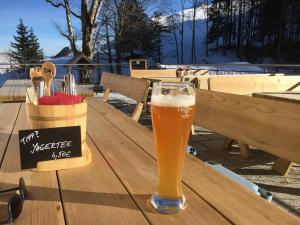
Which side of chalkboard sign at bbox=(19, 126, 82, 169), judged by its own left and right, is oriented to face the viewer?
front

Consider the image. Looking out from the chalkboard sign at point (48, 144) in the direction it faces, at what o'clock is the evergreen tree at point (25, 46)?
The evergreen tree is roughly at 6 o'clock from the chalkboard sign.

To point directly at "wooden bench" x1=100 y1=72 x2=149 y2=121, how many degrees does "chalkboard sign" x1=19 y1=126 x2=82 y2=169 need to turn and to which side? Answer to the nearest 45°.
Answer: approximately 180°

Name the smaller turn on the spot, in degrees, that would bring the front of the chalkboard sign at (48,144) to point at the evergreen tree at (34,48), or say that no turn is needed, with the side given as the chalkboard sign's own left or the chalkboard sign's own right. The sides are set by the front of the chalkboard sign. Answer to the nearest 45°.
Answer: approximately 180°

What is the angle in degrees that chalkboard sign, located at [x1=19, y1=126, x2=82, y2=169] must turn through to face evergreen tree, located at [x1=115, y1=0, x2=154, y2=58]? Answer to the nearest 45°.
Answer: approximately 180°

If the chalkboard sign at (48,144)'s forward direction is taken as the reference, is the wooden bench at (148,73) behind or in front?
behind
